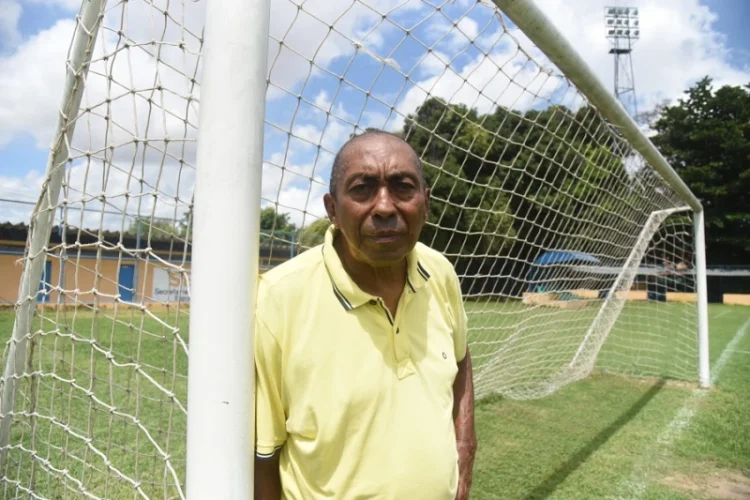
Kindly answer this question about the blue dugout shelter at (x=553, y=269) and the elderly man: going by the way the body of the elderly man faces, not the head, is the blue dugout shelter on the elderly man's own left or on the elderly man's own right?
on the elderly man's own left

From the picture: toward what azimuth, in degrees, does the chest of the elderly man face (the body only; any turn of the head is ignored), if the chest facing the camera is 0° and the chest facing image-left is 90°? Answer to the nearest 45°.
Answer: approximately 315°

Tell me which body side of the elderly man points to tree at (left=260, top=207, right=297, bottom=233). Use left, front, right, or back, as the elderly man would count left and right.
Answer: back

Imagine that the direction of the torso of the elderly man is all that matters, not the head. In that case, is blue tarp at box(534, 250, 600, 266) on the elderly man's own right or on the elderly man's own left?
on the elderly man's own left
